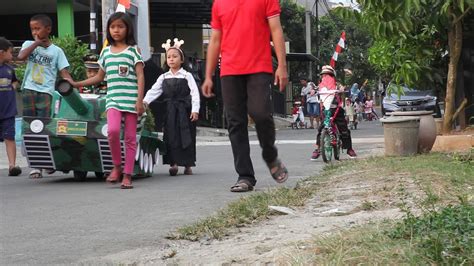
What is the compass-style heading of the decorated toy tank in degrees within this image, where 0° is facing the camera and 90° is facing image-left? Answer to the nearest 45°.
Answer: approximately 45°

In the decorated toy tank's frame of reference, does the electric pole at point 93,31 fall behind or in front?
behind

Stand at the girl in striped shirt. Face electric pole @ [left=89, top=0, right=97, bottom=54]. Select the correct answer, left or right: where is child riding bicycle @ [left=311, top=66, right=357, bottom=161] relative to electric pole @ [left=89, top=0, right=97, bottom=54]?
right

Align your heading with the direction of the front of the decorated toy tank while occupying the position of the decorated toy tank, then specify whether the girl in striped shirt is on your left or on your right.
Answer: on your left

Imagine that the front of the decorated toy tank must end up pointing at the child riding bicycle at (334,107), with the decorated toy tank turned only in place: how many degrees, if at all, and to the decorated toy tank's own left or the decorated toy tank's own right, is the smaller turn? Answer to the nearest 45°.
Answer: approximately 180°

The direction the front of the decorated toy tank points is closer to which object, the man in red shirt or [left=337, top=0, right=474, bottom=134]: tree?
the man in red shirt
